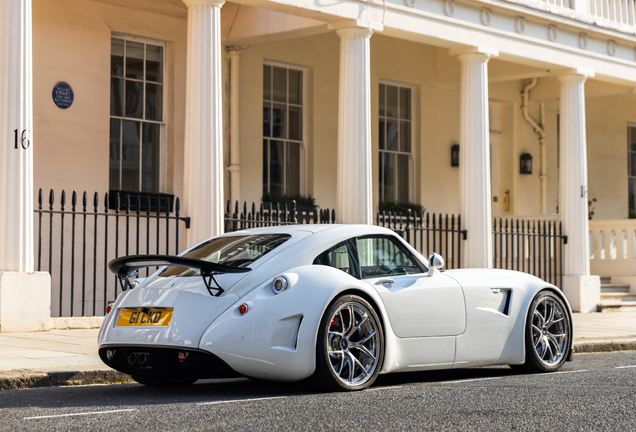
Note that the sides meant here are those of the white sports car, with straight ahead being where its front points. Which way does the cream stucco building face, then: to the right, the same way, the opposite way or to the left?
to the right

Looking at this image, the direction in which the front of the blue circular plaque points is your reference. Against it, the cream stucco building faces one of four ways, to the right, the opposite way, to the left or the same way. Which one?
the same way

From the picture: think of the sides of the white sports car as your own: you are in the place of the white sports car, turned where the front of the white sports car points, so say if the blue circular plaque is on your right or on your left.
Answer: on your left

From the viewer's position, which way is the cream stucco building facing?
facing the viewer and to the right of the viewer

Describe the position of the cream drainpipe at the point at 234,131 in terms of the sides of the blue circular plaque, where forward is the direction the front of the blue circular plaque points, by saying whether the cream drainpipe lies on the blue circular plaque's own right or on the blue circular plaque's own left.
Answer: on the blue circular plaque's own left

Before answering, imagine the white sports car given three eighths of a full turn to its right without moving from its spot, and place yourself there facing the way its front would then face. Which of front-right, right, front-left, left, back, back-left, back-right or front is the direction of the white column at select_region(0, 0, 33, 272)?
back-right

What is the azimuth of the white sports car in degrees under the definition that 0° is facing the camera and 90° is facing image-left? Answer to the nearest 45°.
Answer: approximately 225°

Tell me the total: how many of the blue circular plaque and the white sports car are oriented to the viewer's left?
0

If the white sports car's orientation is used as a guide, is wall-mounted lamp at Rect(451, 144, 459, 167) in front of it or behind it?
in front

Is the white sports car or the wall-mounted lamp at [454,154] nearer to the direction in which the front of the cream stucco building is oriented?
the white sports car
